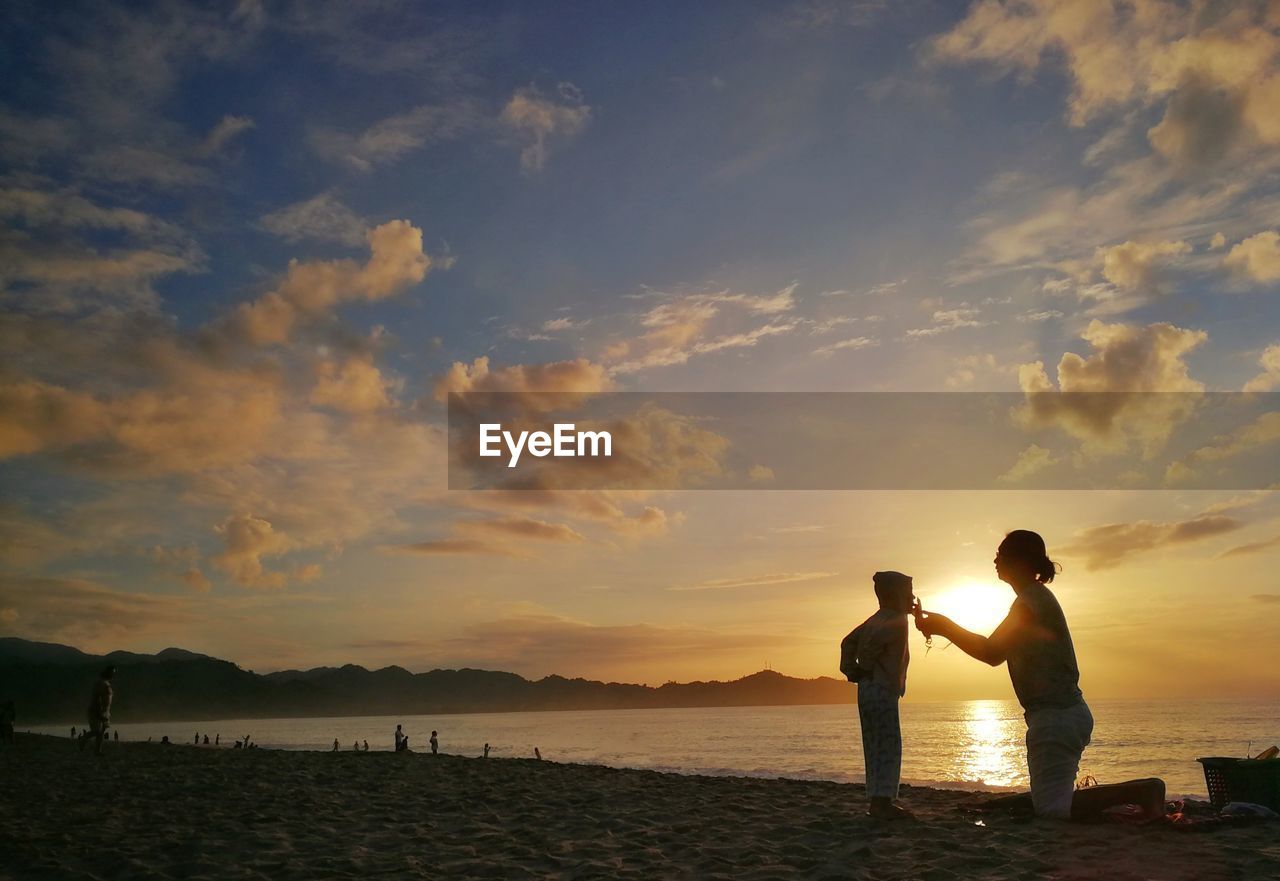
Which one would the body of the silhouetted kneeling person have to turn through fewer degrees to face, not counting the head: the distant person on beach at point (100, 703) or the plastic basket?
the distant person on beach

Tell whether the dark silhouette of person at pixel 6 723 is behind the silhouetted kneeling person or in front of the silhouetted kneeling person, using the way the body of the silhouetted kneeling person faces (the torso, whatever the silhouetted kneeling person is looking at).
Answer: in front

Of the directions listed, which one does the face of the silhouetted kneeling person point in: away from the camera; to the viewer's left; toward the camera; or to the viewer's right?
to the viewer's left

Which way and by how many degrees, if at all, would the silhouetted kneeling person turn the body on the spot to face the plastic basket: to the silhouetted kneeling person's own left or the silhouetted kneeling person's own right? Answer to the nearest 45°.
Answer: approximately 135° to the silhouetted kneeling person's own right

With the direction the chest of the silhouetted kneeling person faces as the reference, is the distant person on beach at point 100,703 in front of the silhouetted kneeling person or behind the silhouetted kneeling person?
in front

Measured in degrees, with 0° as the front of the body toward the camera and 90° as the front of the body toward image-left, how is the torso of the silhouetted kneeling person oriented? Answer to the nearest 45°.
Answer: approximately 90°
